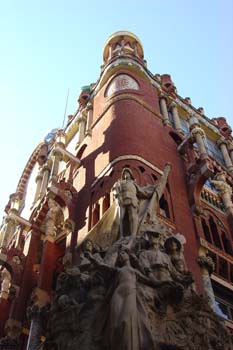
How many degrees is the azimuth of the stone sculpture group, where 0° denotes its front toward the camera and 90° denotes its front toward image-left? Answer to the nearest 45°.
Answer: approximately 0°
